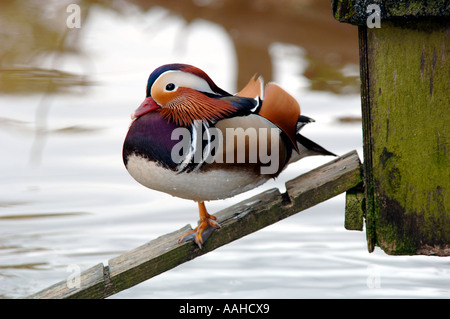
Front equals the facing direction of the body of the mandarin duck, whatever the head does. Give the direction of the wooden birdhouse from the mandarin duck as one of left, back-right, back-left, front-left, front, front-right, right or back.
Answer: back

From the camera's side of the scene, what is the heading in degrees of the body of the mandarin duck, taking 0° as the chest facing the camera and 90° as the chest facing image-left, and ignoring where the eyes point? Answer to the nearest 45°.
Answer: approximately 90°
